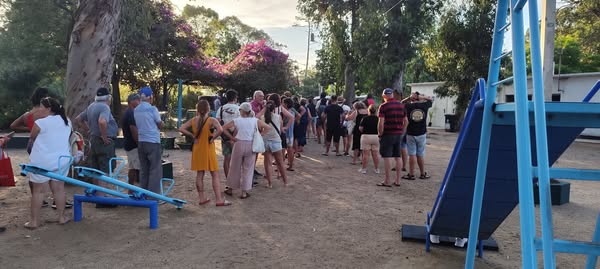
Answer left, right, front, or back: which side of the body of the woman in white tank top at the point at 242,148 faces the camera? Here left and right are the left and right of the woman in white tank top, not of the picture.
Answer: back

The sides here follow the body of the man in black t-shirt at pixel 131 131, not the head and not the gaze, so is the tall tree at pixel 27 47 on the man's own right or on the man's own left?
on the man's own left

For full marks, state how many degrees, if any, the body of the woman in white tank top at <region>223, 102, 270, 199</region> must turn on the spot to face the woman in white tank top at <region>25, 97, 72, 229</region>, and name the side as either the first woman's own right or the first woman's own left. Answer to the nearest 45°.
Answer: approximately 135° to the first woman's own left

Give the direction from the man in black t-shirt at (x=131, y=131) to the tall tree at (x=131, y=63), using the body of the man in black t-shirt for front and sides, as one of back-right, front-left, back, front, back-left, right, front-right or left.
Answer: front-left

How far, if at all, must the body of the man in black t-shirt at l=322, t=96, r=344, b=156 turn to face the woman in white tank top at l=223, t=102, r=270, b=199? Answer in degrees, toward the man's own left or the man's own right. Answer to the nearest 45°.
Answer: approximately 180°

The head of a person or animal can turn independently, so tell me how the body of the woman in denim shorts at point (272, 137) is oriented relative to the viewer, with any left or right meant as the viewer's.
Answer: facing away from the viewer

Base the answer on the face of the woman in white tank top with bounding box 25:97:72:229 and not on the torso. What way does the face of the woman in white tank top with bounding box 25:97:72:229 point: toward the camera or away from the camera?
away from the camera

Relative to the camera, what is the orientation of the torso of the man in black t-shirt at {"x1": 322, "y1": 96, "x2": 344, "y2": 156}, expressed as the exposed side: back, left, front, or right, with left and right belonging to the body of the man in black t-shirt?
back
